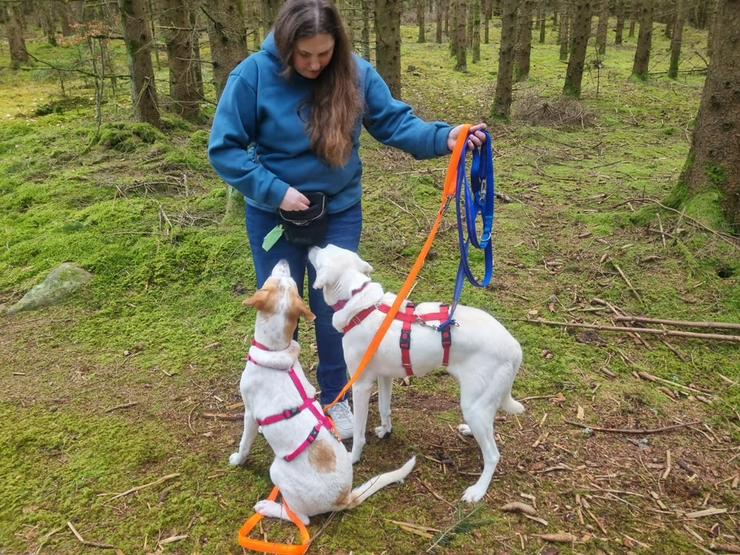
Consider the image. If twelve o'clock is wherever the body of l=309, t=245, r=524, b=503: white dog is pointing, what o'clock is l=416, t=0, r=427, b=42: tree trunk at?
The tree trunk is roughly at 3 o'clock from the white dog.

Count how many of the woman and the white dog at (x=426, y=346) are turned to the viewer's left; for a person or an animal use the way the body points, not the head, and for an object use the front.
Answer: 1

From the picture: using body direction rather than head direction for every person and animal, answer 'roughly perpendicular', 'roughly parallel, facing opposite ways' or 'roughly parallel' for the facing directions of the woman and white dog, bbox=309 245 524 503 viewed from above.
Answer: roughly perpendicular

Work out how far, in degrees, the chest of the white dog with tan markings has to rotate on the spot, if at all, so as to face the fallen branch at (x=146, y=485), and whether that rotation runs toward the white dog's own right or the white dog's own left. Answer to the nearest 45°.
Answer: approximately 45° to the white dog's own left

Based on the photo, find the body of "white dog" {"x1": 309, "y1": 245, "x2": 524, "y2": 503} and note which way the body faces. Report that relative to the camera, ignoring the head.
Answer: to the viewer's left

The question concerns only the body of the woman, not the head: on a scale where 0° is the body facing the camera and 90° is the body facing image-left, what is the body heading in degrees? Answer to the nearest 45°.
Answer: approximately 0°

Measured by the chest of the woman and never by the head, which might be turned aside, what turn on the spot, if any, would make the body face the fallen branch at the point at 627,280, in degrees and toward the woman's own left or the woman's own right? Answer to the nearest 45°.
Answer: approximately 135° to the woman's own left

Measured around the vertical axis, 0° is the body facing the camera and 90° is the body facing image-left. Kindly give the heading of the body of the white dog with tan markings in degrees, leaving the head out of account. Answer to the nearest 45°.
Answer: approximately 135°

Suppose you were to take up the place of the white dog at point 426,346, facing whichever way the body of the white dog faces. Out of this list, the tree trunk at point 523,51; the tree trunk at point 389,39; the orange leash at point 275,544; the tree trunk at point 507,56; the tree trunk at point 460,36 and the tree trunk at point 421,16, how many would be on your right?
5
